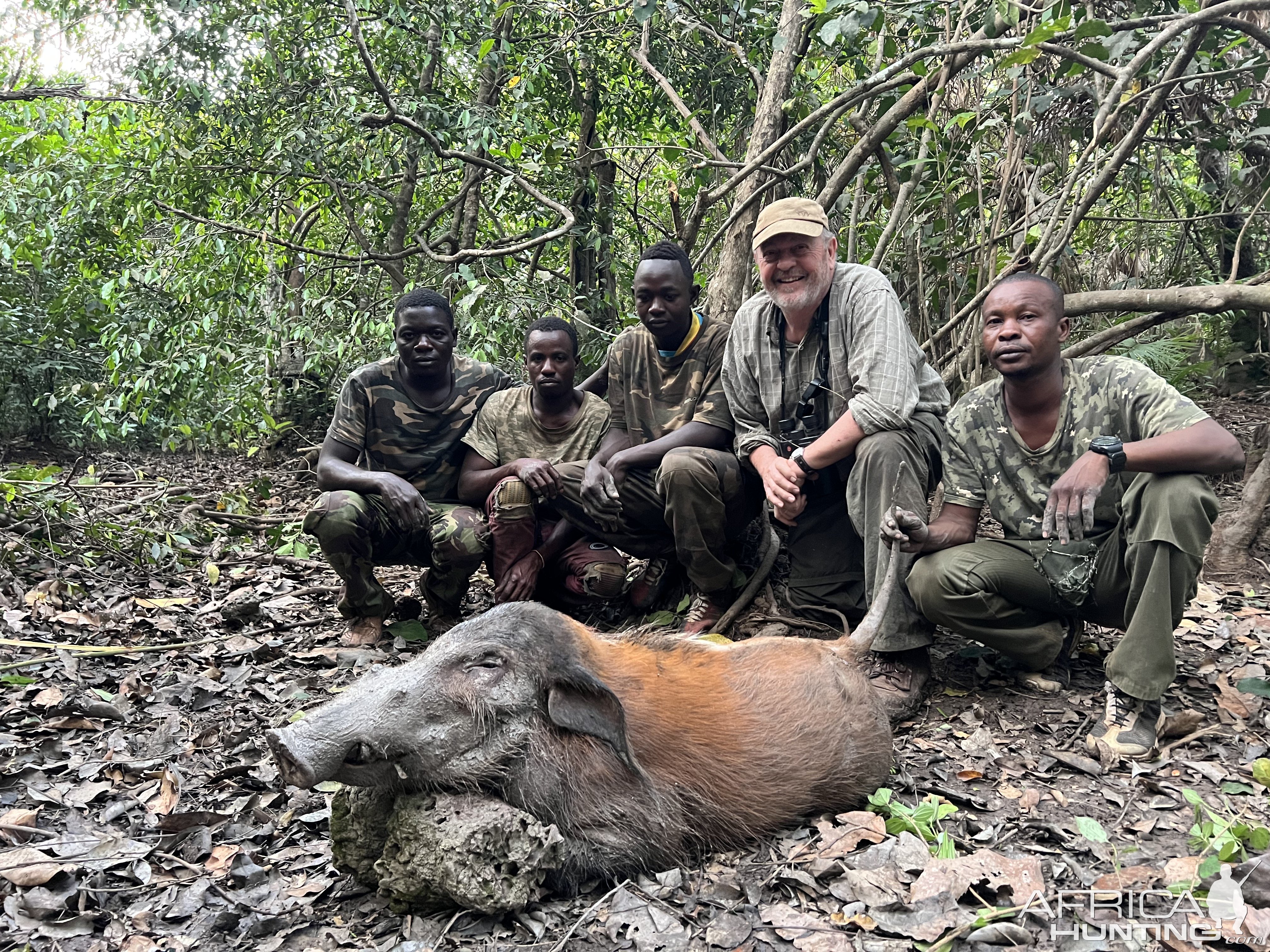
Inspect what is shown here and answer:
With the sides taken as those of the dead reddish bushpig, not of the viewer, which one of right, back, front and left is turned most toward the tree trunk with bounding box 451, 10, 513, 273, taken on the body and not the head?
right

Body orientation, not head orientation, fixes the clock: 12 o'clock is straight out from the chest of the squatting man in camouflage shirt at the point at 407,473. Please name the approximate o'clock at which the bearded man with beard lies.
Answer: The bearded man with beard is roughly at 10 o'clock from the squatting man in camouflage shirt.

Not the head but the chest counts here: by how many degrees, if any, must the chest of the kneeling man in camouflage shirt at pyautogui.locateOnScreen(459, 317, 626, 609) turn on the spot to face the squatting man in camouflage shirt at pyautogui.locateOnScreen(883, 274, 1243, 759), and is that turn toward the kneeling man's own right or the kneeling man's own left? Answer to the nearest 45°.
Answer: approximately 45° to the kneeling man's own left

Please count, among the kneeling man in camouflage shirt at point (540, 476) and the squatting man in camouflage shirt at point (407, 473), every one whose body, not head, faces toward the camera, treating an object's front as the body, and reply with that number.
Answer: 2

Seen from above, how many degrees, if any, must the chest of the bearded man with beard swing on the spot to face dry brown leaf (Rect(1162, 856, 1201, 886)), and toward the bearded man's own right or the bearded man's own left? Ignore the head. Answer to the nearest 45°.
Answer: approximately 90° to the bearded man's own left

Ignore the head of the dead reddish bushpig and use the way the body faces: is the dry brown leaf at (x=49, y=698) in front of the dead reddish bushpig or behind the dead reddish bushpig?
in front

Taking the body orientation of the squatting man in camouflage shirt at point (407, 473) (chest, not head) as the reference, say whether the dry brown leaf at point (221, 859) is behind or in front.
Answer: in front

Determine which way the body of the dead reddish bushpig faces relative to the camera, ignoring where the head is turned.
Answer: to the viewer's left
